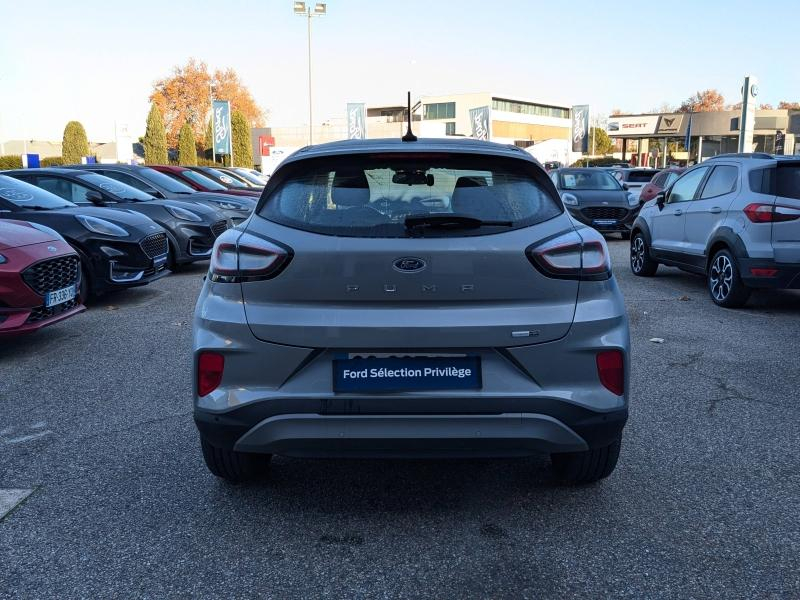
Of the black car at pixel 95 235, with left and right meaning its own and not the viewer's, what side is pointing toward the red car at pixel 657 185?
left

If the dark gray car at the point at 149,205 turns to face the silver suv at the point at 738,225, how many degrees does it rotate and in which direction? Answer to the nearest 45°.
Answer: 0° — it already faces it

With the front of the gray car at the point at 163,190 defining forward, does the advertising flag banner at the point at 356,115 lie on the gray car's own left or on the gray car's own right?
on the gray car's own left

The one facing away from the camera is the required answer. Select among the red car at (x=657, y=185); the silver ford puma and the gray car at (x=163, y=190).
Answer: the silver ford puma

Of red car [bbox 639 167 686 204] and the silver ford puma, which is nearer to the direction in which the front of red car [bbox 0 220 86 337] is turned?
the silver ford puma

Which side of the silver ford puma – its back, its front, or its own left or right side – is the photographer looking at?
back

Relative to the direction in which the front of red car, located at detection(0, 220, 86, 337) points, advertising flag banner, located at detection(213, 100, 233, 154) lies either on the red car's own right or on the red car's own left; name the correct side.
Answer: on the red car's own left

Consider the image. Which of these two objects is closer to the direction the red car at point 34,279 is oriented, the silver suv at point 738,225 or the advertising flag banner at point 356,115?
the silver suv

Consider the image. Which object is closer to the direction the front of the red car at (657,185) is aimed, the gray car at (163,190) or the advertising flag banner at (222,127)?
the gray car

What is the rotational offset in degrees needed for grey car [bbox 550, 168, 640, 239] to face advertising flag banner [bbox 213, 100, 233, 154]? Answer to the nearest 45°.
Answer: approximately 180°

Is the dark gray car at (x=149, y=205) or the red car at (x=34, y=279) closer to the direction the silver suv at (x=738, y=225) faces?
the dark gray car
